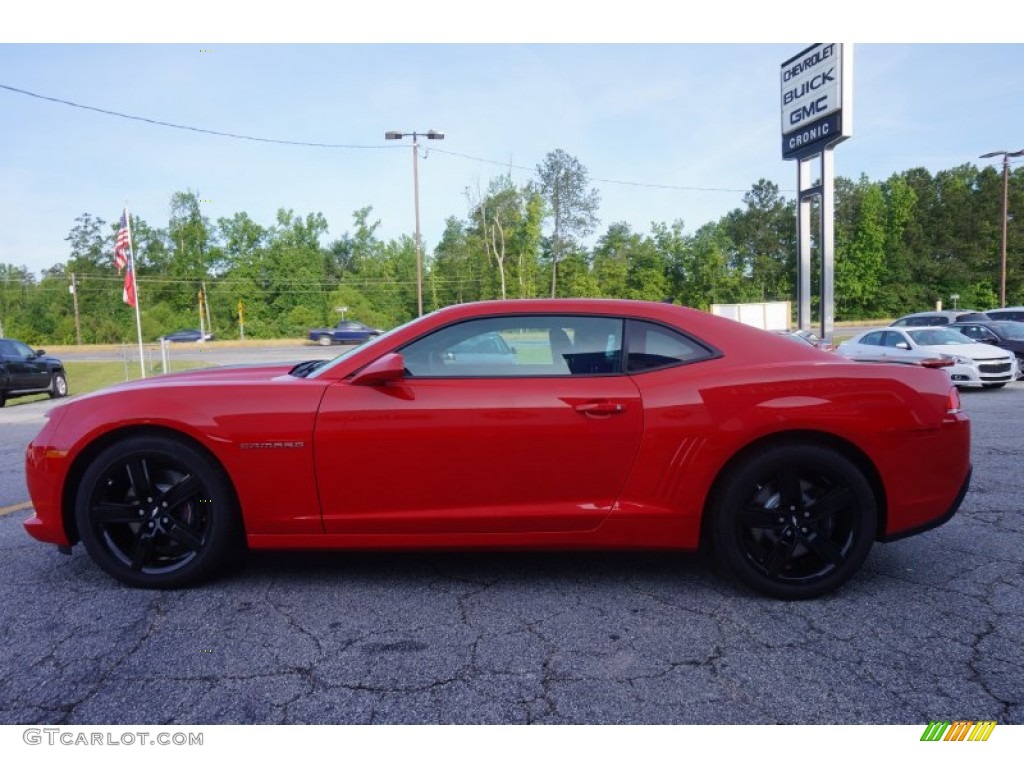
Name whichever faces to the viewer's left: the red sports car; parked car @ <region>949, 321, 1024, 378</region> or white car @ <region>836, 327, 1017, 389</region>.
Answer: the red sports car

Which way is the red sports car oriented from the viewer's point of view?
to the viewer's left

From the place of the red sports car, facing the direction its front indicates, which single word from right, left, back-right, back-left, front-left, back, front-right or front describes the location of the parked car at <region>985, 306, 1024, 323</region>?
back-right

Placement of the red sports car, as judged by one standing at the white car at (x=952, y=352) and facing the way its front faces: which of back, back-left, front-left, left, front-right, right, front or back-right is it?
front-right

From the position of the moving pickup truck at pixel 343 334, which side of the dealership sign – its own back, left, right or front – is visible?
right

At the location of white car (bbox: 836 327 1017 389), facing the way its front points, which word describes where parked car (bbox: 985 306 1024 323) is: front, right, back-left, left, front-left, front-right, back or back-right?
back-left
